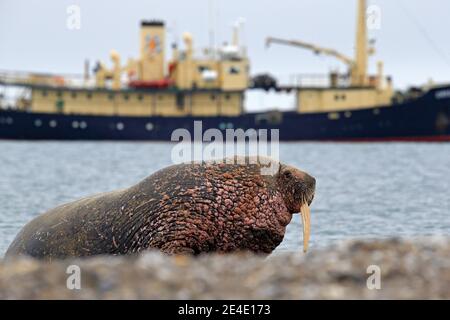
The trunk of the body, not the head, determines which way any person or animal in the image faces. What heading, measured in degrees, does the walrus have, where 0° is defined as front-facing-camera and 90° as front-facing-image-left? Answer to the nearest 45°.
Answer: approximately 270°
